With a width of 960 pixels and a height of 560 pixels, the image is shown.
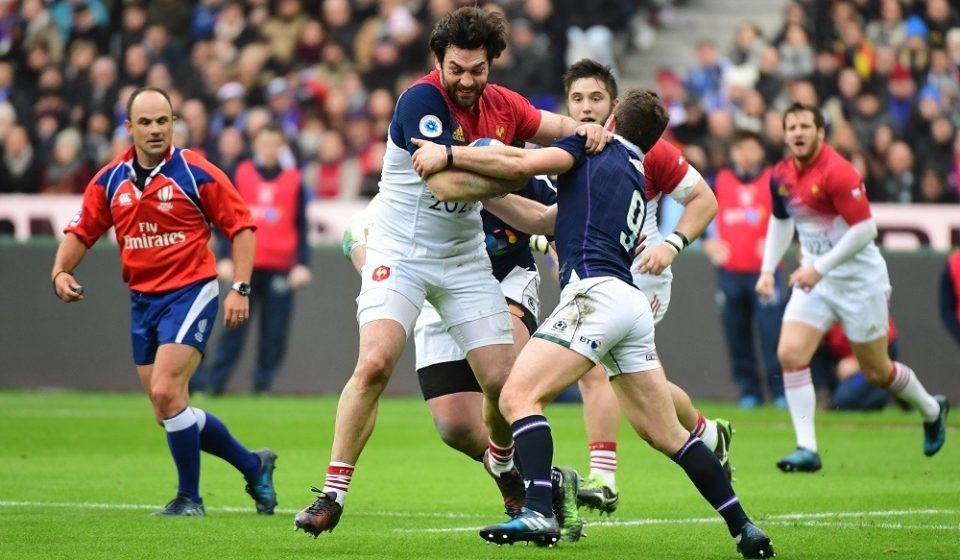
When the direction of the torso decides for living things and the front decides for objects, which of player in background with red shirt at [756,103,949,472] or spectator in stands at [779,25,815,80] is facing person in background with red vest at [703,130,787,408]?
the spectator in stands

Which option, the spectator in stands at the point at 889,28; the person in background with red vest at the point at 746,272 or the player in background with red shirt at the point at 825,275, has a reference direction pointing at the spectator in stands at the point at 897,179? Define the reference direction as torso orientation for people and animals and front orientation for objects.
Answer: the spectator in stands at the point at 889,28

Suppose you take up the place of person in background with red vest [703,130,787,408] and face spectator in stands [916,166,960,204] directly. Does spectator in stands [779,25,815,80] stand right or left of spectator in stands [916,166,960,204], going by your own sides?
left

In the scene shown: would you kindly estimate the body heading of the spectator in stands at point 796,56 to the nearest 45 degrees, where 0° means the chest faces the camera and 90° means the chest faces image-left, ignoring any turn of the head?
approximately 0°

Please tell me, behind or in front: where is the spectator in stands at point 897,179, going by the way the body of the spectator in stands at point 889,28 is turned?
in front

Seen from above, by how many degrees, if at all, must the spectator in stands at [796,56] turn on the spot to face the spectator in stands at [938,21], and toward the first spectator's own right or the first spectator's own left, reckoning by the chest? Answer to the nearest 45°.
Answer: approximately 90° to the first spectator's own left

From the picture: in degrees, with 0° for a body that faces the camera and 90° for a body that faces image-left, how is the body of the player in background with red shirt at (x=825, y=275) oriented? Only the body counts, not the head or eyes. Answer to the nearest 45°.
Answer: approximately 45°

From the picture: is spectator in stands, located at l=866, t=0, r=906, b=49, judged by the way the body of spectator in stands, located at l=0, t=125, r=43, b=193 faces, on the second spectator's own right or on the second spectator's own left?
on the second spectator's own left

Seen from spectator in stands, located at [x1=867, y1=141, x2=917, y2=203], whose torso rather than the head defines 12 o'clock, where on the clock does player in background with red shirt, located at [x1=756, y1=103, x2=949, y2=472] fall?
The player in background with red shirt is roughly at 12 o'clock from the spectator in stands.
